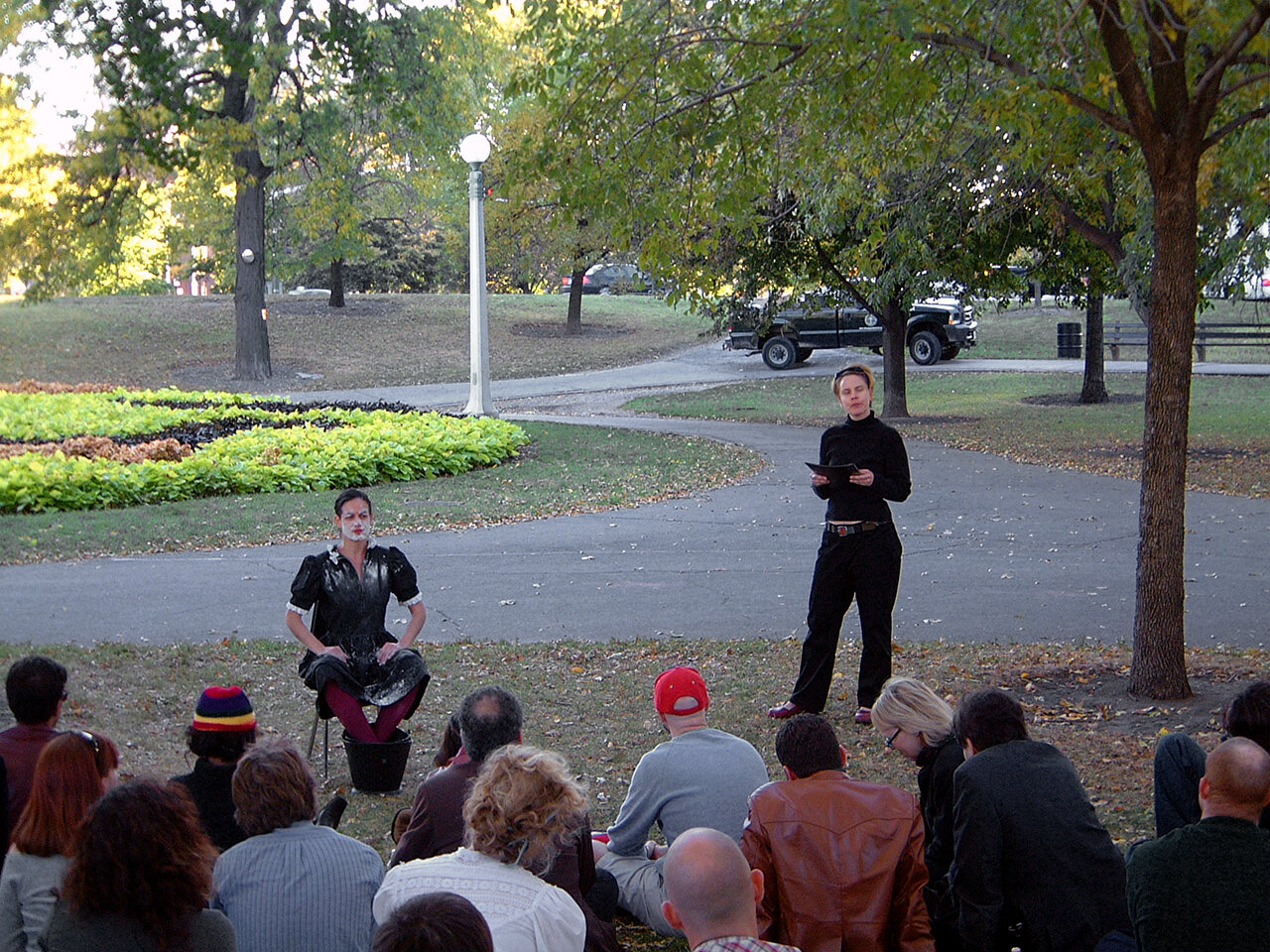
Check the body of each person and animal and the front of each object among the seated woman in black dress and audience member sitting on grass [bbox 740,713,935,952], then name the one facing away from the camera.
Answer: the audience member sitting on grass

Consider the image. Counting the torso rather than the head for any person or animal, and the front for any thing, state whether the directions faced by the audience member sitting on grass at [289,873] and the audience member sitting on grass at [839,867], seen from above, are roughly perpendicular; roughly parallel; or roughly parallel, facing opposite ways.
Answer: roughly parallel

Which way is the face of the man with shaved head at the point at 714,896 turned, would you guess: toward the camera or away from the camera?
away from the camera

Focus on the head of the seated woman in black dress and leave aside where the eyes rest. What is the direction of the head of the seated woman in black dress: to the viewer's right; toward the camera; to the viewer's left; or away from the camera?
toward the camera

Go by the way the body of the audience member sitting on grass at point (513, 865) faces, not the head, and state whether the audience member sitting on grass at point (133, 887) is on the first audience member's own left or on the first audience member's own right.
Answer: on the first audience member's own left

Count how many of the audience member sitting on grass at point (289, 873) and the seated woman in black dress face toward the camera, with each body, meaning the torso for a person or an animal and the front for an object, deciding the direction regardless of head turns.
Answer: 1

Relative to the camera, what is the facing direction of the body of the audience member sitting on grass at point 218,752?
away from the camera

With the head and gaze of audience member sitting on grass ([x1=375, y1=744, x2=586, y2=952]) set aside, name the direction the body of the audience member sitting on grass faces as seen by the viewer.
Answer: away from the camera

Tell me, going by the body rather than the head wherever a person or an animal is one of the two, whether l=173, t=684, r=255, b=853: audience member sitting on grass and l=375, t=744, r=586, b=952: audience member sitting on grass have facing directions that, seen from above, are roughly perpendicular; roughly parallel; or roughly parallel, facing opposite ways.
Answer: roughly parallel

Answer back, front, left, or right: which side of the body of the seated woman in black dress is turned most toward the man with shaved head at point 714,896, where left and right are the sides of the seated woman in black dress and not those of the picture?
front

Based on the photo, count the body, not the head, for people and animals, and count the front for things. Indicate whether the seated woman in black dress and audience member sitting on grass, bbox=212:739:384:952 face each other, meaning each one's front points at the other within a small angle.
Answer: yes

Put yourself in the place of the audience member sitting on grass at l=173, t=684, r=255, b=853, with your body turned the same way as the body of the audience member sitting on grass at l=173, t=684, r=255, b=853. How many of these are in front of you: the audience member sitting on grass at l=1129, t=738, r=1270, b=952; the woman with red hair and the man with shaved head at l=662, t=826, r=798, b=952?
0

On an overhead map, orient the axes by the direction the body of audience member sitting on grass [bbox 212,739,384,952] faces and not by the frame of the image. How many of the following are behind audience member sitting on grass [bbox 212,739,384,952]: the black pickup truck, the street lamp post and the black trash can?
0

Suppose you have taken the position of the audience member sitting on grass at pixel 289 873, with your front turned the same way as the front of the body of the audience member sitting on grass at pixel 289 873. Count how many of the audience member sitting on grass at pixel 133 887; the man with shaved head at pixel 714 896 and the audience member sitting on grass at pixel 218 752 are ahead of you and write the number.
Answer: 1

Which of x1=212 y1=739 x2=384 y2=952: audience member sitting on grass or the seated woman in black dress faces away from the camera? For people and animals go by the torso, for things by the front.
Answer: the audience member sitting on grass

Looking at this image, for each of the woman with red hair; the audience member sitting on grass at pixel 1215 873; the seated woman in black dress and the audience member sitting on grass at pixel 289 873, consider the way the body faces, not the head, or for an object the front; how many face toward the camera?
1

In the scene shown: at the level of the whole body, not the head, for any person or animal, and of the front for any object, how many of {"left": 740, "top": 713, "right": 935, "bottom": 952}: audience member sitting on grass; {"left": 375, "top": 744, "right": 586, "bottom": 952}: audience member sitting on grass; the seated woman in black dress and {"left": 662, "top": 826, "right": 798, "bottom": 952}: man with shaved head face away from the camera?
3

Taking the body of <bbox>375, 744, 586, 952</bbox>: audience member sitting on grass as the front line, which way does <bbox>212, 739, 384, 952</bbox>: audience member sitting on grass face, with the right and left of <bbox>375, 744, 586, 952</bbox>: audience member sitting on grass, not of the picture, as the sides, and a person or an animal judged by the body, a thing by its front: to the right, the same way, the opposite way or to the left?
the same way

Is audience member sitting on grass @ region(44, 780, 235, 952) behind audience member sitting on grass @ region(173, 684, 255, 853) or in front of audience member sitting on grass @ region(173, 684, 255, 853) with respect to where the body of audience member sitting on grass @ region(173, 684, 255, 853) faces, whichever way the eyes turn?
behind

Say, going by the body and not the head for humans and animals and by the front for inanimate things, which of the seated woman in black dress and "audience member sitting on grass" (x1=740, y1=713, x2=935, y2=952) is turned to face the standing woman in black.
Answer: the audience member sitting on grass

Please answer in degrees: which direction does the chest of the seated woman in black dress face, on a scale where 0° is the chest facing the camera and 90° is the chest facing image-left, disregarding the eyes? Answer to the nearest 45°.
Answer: approximately 0°
